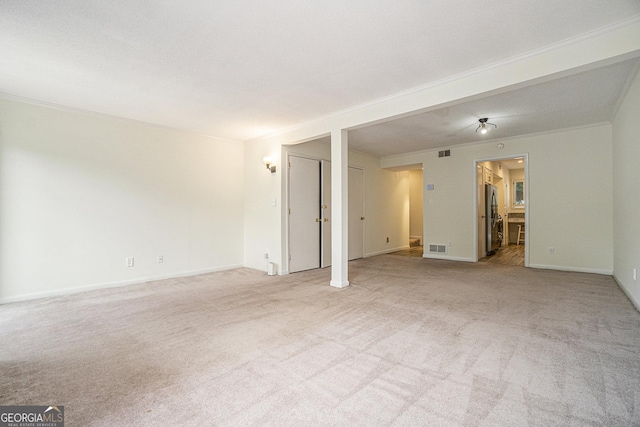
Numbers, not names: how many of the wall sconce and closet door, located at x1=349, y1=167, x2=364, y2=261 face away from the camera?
0

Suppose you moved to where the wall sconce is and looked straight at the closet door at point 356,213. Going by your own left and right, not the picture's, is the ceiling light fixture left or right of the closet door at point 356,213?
right

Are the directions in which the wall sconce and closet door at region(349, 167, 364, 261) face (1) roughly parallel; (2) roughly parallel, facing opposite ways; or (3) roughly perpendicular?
roughly perpendicular

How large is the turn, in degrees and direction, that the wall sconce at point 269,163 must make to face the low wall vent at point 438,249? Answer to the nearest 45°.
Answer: approximately 135° to its left

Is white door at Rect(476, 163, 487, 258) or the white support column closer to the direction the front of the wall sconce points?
the white support column

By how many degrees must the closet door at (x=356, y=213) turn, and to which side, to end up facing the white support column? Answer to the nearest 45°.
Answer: approximately 45° to its right

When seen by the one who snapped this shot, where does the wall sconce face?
facing the viewer and to the left of the viewer

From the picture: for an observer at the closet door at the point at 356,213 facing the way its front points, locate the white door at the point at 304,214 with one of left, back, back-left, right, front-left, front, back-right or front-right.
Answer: right

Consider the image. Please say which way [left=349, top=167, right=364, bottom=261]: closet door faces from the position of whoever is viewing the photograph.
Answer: facing the viewer and to the right of the viewer

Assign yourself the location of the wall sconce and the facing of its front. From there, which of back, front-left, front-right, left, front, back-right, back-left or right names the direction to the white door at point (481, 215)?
back-left

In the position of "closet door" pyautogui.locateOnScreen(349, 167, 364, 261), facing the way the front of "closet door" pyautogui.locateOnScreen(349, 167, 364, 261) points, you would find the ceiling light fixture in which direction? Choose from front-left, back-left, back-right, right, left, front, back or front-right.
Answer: front

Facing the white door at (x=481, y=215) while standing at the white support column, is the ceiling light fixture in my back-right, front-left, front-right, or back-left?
front-right

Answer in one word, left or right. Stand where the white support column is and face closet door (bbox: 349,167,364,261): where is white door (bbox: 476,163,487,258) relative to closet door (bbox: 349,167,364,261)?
right
